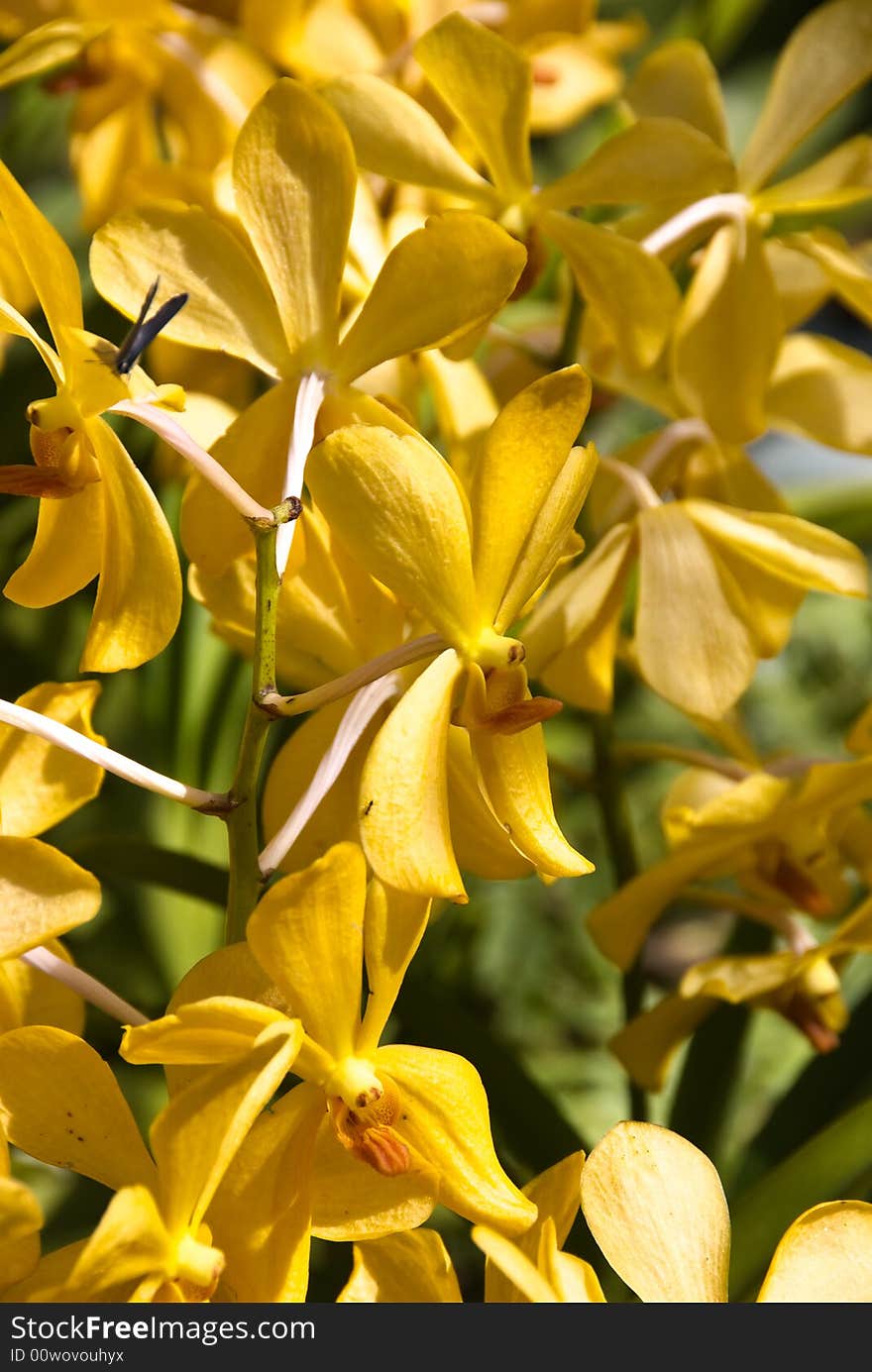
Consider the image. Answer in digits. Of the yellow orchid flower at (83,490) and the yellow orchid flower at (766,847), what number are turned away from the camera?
0

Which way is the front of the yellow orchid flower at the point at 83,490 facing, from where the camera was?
facing to the left of the viewer

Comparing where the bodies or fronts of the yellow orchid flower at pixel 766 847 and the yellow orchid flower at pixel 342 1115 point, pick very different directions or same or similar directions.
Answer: same or similar directions
